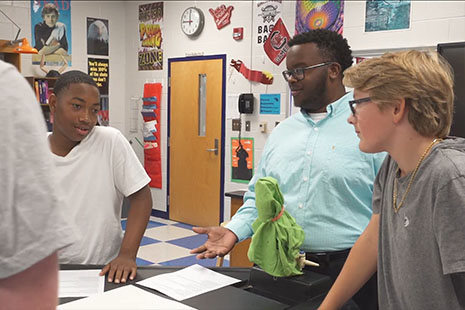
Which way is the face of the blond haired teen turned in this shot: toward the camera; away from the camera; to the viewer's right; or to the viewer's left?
to the viewer's left

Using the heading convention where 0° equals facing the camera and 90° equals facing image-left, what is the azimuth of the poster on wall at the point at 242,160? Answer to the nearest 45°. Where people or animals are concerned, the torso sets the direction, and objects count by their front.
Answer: approximately 45°

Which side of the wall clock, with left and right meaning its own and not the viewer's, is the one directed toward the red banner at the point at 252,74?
left

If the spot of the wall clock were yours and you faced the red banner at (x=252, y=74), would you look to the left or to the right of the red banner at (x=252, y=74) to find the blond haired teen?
right

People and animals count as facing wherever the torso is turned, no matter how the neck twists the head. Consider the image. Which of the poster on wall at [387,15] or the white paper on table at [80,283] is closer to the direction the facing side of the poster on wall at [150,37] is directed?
the white paper on table

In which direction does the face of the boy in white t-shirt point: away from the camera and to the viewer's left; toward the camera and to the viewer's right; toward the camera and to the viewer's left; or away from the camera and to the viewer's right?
toward the camera and to the viewer's right

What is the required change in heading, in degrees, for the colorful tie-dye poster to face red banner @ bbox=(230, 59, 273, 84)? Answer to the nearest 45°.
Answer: approximately 135° to its right

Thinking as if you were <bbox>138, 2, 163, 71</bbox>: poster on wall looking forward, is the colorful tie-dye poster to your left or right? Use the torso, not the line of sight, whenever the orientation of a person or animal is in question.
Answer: on your left
